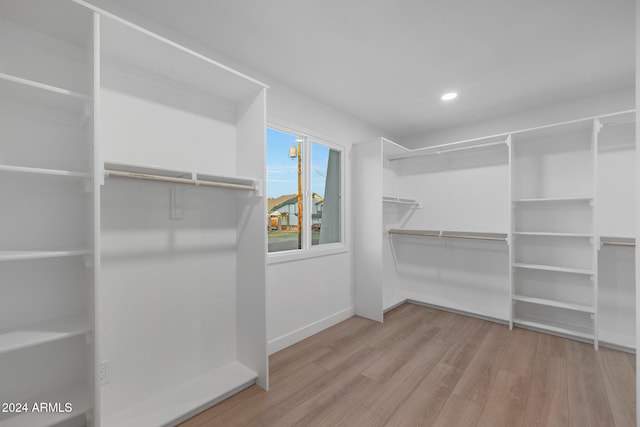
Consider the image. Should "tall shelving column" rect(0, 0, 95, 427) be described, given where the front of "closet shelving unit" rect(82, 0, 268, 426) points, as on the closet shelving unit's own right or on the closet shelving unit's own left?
on the closet shelving unit's own right

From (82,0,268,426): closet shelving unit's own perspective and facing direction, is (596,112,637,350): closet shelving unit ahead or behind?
ahead

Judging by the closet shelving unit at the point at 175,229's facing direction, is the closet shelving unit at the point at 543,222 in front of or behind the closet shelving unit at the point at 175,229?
in front

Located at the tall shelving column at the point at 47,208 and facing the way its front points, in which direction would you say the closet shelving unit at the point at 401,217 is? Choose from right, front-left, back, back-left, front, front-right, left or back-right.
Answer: front-left

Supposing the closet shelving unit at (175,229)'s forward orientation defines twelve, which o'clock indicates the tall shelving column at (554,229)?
The tall shelving column is roughly at 11 o'clock from the closet shelving unit.

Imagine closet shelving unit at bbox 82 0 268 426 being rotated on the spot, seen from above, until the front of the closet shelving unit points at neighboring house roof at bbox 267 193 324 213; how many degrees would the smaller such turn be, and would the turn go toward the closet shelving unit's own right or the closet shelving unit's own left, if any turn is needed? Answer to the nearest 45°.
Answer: approximately 90° to the closet shelving unit's own left

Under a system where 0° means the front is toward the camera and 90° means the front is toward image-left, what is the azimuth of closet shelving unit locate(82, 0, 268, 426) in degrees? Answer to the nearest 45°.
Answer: approximately 315°

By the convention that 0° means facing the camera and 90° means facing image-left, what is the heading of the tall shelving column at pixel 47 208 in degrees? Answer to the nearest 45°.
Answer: approximately 315°

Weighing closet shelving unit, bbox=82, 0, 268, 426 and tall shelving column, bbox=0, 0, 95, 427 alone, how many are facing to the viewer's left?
0
